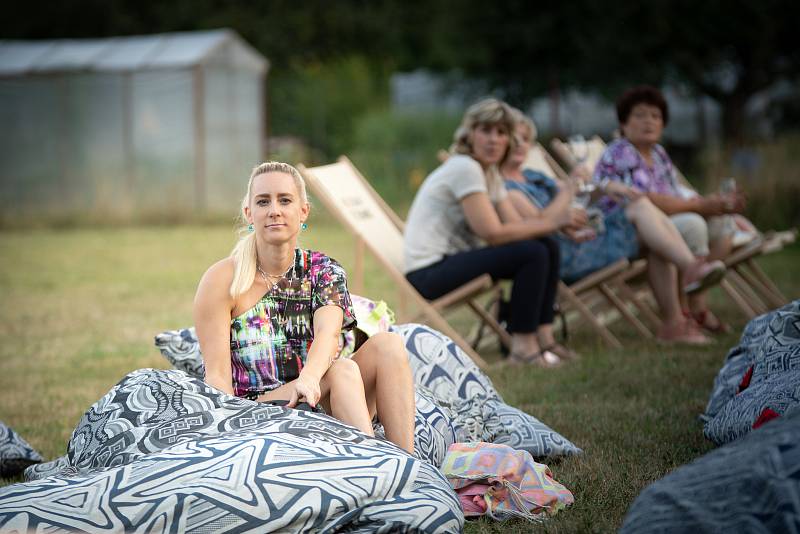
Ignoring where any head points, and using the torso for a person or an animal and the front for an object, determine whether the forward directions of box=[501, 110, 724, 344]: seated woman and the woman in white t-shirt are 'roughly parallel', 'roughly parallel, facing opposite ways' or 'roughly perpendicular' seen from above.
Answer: roughly parallel

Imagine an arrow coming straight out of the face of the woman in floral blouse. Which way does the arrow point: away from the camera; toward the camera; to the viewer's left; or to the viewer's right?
toward the camera

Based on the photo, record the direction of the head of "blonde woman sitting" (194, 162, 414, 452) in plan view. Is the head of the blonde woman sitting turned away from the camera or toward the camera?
toward the camera

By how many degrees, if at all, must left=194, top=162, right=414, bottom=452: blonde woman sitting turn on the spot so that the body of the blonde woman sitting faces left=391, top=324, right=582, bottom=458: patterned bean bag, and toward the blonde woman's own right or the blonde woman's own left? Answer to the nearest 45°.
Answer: approximately 90° to the blonde woman's own left

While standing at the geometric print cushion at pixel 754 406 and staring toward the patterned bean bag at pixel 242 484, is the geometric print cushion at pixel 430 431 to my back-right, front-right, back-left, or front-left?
front-right

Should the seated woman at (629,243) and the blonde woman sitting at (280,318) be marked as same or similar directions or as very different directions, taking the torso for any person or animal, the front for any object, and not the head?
same or similar directions
